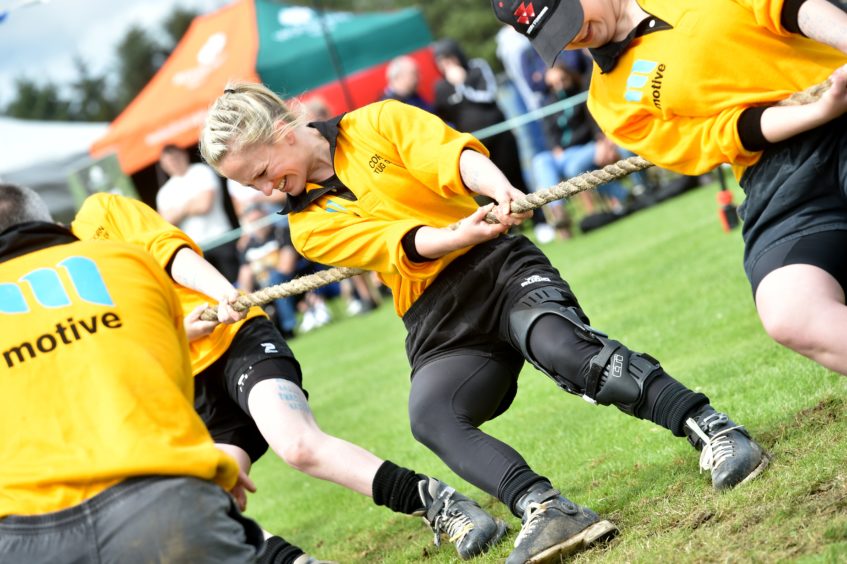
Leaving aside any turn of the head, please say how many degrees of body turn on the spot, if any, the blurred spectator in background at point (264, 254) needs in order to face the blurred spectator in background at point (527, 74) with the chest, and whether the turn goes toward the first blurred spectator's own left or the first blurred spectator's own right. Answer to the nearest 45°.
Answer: approximately 90° to the first blurred spectator's own left

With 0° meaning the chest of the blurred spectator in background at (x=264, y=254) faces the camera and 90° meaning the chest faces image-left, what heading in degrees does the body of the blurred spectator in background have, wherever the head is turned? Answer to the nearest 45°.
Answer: approximately 0°

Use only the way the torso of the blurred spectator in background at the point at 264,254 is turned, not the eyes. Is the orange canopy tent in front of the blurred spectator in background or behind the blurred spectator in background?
behind

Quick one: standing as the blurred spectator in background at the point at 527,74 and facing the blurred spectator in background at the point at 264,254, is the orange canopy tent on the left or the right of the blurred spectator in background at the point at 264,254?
right

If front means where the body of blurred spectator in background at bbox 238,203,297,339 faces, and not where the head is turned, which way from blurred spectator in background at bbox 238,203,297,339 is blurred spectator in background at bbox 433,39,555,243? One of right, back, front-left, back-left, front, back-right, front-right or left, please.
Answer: left

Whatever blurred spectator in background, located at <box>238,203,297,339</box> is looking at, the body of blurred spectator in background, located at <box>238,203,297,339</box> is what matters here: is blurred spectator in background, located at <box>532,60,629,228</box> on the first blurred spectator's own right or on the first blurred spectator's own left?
on the first blurred spectator's own left
